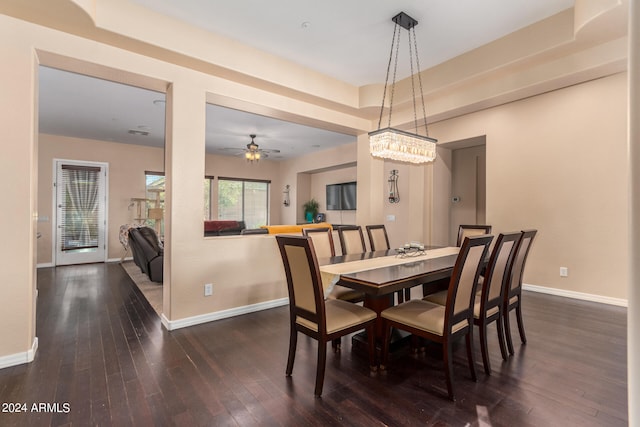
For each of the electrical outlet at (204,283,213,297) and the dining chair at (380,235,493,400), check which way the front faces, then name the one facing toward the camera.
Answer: the electrical outlet

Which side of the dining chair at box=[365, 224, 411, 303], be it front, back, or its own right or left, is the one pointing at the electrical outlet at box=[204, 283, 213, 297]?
right

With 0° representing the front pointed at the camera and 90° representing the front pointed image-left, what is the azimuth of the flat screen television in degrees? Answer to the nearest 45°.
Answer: approximately 45°

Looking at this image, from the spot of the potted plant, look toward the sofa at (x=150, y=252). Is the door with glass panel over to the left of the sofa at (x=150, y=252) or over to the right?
right

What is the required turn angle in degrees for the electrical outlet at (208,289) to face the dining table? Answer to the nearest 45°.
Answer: approximately 45° to its left

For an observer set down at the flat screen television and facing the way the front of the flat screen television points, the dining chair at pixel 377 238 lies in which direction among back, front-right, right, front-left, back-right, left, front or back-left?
front-left

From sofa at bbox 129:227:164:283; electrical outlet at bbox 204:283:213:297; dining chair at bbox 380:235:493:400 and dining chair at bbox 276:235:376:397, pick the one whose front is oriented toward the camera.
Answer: the electrical outlet

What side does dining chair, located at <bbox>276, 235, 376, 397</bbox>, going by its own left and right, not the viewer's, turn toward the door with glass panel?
left

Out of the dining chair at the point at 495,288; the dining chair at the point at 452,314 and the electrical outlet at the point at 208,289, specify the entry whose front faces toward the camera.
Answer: the electrical outlet

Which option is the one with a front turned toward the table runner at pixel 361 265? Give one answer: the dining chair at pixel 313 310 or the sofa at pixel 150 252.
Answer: the dining chair

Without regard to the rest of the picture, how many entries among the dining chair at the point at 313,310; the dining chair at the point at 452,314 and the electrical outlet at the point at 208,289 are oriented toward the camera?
1

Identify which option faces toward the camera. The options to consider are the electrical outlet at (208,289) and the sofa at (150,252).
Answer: the electrical outlet

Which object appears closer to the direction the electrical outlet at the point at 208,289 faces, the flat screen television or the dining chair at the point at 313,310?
the dining chair

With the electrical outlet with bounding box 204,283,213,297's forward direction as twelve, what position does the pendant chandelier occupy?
The pendant chandelier is roughly at 10 o'clock from the electrical outlet.

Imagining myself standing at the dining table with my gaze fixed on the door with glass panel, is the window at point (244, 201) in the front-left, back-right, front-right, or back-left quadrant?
front-right

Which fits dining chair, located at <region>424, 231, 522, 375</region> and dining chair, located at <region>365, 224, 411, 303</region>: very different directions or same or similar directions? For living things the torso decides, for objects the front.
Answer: very different directions

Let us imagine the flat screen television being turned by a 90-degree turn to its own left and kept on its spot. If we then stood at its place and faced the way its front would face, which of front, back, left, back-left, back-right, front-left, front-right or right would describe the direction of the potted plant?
back

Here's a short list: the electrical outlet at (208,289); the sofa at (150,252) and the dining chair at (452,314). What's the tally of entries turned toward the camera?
1

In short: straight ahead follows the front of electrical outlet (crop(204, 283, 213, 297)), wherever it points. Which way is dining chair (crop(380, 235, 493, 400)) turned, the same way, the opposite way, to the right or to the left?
the opposite way

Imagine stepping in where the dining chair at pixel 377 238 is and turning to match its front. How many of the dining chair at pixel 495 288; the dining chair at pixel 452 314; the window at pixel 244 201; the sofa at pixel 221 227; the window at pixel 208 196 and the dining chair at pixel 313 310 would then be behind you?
3
